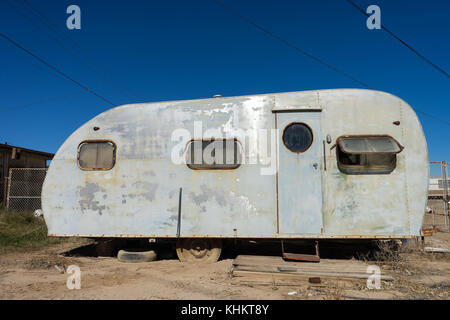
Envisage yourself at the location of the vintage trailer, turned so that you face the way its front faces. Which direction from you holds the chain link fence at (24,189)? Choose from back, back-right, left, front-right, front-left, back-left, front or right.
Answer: back-left

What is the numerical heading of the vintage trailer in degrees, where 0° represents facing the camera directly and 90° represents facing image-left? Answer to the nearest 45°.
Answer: approximately 270°
